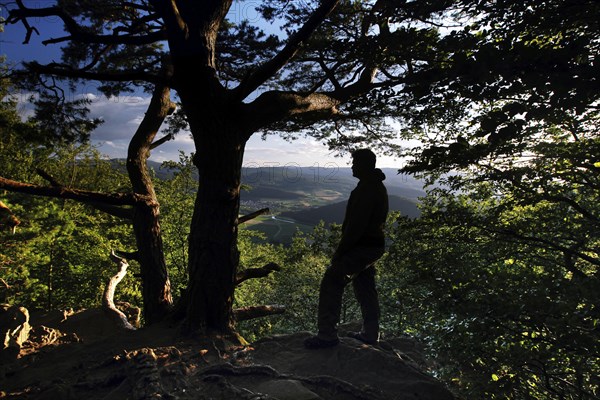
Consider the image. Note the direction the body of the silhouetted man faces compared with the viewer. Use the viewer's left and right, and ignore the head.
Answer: facing to the left of the viewer

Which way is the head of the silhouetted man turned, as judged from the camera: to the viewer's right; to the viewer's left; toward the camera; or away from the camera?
to the viewer's left

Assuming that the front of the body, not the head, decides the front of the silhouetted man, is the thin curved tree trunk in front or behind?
in front
